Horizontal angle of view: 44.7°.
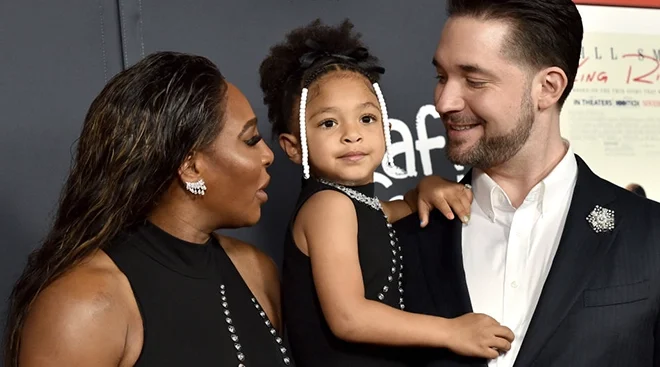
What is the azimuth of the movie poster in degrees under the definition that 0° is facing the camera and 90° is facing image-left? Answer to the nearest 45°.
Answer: approximately 0°

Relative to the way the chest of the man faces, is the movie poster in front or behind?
behind

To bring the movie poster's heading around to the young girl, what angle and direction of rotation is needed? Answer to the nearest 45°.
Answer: approximately 45° to its right

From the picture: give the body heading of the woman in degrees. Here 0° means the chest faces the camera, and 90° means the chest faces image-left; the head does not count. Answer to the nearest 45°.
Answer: approximately 315°

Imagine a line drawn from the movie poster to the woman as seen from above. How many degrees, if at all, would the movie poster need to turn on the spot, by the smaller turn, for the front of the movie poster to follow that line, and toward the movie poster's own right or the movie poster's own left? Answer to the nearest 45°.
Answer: approximately 45° to the movie poster's own right

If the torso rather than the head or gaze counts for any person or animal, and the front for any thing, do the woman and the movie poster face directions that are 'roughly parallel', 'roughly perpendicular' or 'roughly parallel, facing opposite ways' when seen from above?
roughly perpendicular

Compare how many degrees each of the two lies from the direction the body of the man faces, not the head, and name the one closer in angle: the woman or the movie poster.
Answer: the woman

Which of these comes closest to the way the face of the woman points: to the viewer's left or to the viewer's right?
to the viewer's right
